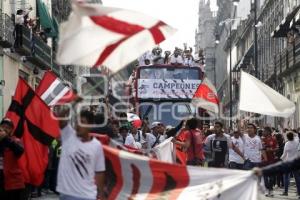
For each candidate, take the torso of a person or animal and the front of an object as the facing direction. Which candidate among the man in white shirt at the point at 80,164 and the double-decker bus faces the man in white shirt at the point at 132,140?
the double-decker bus

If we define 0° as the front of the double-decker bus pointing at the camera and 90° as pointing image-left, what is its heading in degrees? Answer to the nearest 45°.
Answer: approximately 0°
